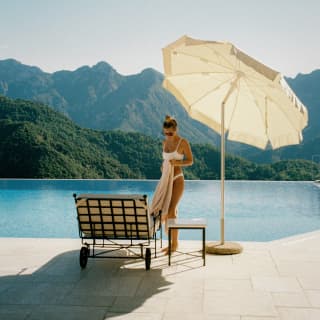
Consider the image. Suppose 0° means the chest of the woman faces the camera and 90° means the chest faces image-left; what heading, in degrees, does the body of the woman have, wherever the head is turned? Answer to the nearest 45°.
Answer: approximately 45°

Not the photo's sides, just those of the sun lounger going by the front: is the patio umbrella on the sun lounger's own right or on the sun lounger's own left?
on the sun lounger's own right

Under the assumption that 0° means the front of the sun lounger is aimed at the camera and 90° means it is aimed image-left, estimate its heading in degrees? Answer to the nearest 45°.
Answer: approximately 180°
